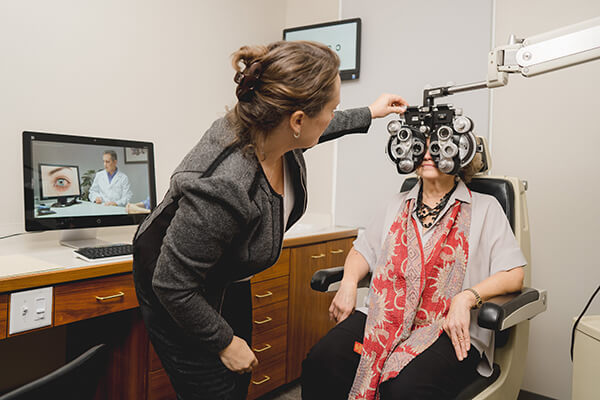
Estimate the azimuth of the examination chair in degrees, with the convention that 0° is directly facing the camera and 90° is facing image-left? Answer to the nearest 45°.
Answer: approximately 45°

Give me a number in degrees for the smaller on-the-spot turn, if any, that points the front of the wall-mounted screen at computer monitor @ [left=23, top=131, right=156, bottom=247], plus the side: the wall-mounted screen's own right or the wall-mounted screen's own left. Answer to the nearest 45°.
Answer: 0° — it already faces it

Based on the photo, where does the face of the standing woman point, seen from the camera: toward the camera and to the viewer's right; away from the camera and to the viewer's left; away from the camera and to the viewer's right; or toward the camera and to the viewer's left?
away from the camera and to the viewer's right

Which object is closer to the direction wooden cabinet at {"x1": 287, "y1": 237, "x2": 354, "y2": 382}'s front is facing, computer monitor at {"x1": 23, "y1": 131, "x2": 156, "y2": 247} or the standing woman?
the standing woman

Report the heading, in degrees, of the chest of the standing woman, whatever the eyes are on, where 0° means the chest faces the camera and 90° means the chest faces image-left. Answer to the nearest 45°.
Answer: approximately 270°

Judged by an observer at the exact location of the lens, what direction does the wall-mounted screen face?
facing the viewer and to the left of the viewer

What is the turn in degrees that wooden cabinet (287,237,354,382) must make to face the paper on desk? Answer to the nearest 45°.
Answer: approximately 90° to its right

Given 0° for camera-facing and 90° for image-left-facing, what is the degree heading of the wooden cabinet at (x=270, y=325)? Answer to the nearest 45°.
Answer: approximately 315°

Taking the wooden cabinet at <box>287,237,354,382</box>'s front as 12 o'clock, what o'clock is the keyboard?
The keyboard is roughly at 3 o'clock from the wooden cabinet.

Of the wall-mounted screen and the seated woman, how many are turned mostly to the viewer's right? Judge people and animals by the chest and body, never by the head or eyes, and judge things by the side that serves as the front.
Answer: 0

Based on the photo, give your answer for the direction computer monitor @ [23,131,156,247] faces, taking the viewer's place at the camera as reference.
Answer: facing the viewer and to the right of the viewer

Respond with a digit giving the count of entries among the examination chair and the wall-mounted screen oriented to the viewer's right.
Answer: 0
